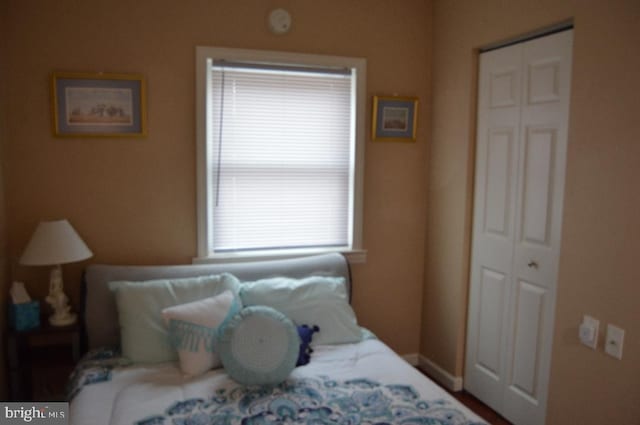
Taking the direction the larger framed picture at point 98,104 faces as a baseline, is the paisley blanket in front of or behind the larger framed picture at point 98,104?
in front

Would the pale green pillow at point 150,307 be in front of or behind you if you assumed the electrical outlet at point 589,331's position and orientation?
in front

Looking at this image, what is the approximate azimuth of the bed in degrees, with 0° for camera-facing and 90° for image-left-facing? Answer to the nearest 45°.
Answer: approximately 0°

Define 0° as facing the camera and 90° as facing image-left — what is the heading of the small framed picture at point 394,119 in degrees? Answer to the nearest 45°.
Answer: approximately 0°

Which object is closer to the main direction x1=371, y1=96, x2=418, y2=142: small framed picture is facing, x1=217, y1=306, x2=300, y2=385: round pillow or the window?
the round pillow

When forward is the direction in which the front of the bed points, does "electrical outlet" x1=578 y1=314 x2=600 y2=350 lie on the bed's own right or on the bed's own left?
on the bed's own left

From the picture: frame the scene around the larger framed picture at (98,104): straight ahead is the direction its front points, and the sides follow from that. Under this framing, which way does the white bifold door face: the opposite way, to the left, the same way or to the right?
to the right

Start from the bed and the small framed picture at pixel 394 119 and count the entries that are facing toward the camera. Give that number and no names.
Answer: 2

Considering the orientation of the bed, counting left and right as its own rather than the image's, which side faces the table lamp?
right

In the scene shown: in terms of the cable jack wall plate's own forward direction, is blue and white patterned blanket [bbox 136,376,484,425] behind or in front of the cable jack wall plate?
in front

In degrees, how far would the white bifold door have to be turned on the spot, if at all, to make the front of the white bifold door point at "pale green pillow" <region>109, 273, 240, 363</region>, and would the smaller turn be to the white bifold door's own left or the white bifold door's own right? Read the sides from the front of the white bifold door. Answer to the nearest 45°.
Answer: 0° — it already faces it

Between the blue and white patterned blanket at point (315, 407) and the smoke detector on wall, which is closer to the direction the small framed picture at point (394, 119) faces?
the blue and white patterned blanket

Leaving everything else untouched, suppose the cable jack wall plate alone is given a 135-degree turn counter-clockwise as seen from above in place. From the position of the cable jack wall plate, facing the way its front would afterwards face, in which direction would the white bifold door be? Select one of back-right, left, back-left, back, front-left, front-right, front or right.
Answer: back-left
